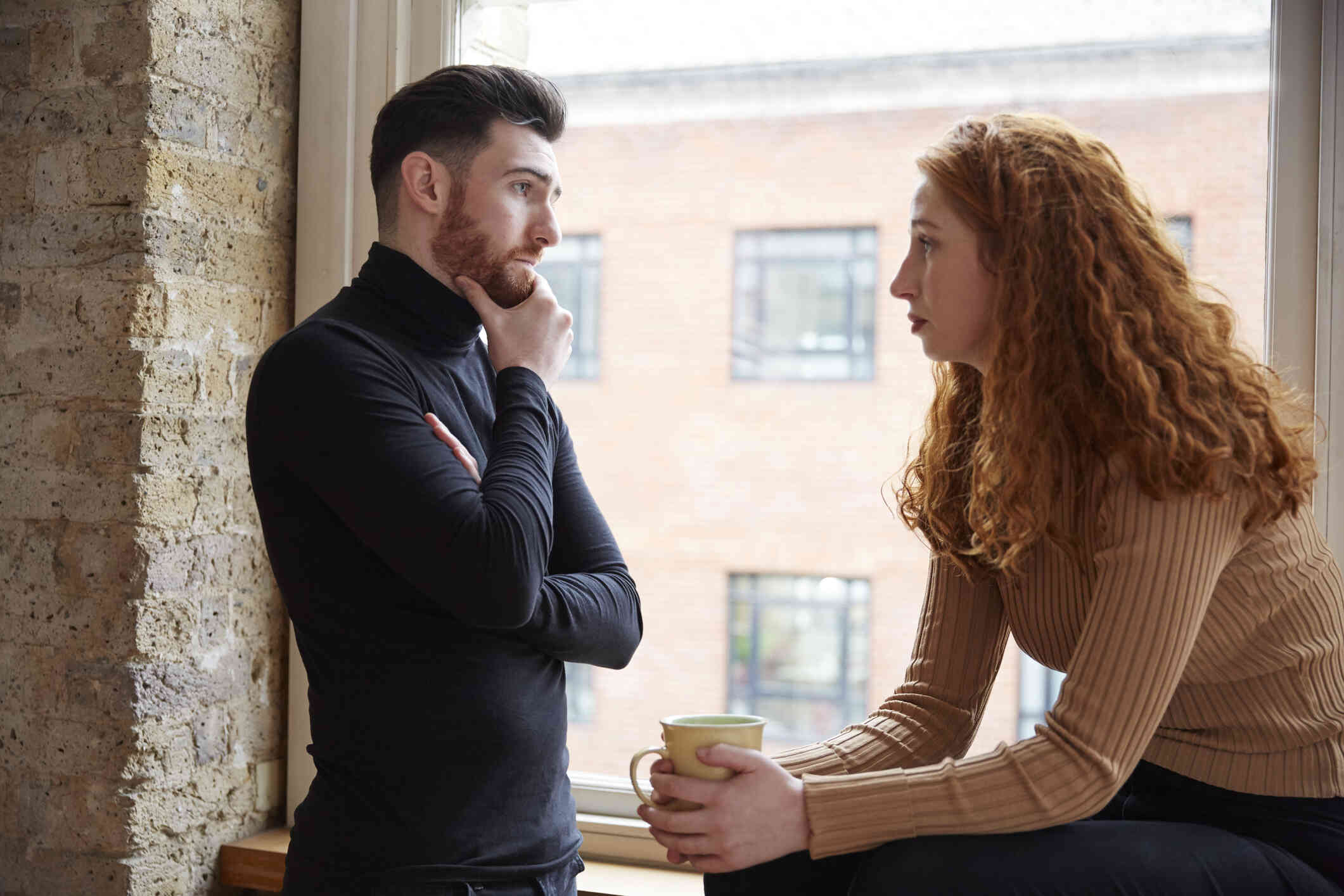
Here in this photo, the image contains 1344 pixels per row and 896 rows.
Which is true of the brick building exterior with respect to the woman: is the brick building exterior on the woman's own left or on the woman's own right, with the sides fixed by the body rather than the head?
on the woman's own right

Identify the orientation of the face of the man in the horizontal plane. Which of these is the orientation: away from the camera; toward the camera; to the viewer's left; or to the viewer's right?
to the viewer's right

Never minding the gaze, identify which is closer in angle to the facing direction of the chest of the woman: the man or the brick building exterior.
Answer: the man

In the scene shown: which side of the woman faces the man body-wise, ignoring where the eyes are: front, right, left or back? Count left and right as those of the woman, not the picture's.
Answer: front

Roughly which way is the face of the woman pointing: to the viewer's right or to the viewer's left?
to the viewer's left

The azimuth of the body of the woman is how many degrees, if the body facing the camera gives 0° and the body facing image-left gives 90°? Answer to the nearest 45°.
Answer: approximately 90°
